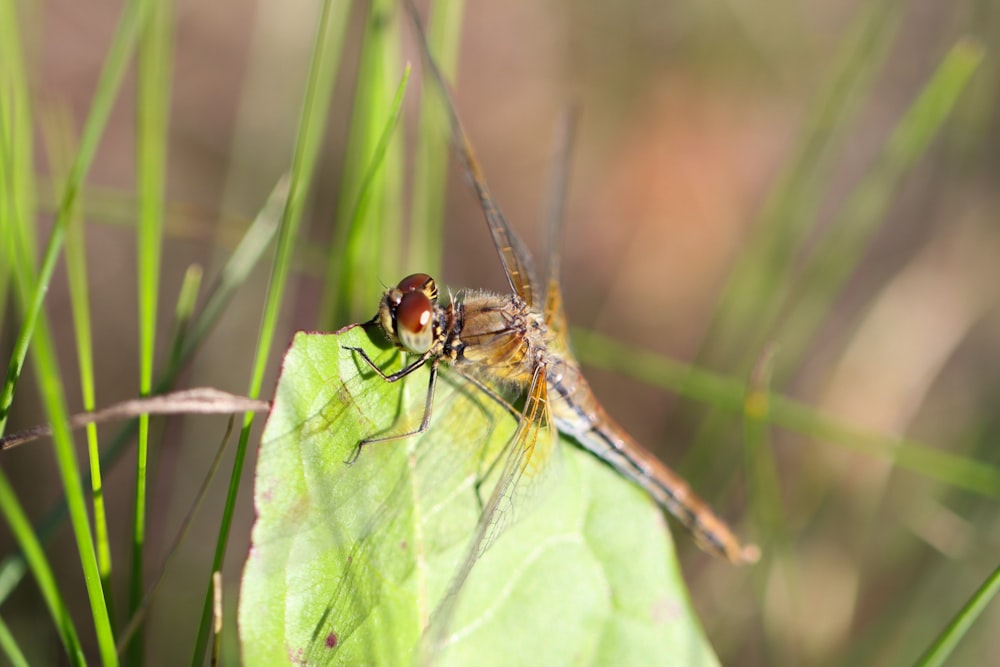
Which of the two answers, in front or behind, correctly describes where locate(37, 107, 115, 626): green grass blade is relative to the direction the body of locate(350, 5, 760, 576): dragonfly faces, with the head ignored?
in front

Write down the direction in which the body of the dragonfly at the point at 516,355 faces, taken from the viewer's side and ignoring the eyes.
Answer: to the viewer's left

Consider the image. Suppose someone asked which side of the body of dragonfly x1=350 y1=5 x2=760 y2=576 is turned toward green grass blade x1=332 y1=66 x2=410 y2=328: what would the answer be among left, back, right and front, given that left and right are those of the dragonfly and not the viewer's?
front

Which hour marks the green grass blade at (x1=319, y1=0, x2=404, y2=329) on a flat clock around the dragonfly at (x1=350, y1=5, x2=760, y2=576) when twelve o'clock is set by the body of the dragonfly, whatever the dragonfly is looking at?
The green grass blade is roughly at 12 o'clock from the dragonfly.

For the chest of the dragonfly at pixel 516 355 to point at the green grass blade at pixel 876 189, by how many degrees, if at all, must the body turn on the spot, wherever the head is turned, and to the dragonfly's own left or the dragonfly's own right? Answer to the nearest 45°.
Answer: approximately 135° to the dragonfly's own right
